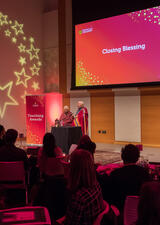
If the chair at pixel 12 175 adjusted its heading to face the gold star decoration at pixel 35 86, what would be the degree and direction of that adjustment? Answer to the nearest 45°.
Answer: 0° — it already faces it

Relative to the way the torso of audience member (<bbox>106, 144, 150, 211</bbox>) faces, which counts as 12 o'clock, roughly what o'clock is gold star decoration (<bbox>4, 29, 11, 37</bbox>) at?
The gold star decoration is roughly at 11 o'clock from the audience member.

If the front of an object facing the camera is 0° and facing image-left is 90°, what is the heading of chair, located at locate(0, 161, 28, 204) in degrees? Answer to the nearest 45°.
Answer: approximately 180°

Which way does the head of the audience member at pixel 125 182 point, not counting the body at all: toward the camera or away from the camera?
away from the camera

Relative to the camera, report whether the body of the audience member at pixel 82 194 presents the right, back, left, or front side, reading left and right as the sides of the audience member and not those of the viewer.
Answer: back

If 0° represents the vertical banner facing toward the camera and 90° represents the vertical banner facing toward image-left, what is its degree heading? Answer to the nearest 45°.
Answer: approximately 0°

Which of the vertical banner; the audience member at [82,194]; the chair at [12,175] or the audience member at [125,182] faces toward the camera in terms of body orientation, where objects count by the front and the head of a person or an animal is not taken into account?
the vertical banner

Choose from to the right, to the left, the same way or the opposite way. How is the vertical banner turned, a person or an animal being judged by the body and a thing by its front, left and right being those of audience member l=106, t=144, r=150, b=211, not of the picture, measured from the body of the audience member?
the opposite way

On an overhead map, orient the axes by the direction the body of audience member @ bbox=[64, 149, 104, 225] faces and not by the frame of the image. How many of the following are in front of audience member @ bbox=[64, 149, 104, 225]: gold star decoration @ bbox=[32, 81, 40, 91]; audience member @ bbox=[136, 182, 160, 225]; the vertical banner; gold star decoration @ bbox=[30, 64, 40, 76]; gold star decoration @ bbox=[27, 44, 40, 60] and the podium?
5

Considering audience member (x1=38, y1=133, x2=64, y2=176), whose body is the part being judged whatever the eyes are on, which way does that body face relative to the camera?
away from the camera

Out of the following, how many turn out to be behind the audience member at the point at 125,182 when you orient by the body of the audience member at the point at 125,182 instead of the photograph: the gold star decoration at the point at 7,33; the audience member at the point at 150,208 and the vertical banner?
1

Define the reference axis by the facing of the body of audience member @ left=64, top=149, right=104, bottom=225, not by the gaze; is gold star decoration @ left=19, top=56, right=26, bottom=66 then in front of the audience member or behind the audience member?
in front

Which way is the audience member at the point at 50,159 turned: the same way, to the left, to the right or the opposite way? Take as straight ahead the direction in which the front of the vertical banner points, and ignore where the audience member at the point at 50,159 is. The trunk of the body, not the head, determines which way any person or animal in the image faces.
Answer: the opposite way

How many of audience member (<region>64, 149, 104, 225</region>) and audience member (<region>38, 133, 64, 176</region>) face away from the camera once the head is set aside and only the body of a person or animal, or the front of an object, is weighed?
2

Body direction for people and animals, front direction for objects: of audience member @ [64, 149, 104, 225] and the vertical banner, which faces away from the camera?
the audience member

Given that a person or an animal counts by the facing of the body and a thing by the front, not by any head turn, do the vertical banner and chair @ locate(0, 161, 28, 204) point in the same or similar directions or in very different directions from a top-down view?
very different directions
